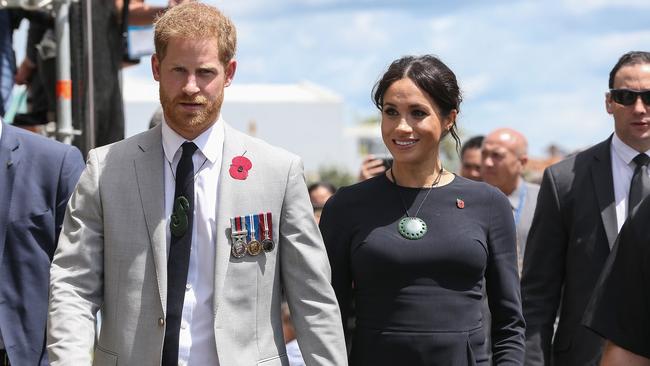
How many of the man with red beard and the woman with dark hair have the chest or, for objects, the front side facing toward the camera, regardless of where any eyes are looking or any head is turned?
2

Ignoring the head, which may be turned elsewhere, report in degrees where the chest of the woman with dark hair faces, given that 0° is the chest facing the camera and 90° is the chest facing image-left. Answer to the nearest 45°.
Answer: approximately 0°

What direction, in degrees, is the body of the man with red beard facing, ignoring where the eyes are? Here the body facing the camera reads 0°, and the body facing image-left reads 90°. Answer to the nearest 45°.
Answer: approximately 0°
